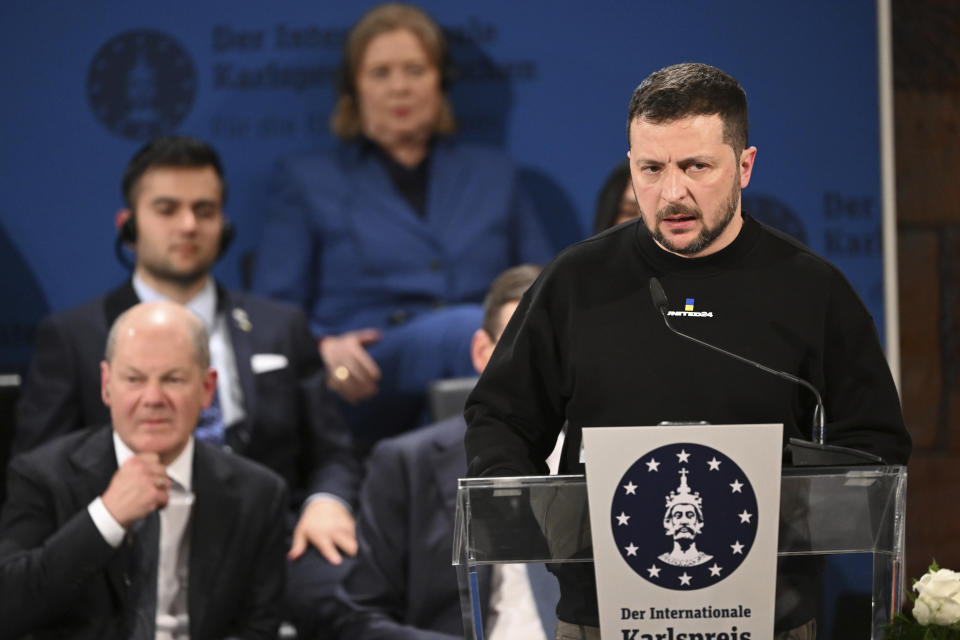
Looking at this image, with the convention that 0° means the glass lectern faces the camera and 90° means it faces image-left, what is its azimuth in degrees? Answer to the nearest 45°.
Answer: approximately 0°

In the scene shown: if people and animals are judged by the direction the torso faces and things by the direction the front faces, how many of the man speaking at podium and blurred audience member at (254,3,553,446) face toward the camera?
2

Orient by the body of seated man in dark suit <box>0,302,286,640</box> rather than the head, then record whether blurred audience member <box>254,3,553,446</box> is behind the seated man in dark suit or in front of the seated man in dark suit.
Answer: behind

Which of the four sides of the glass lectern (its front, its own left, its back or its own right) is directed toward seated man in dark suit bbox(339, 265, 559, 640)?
back
